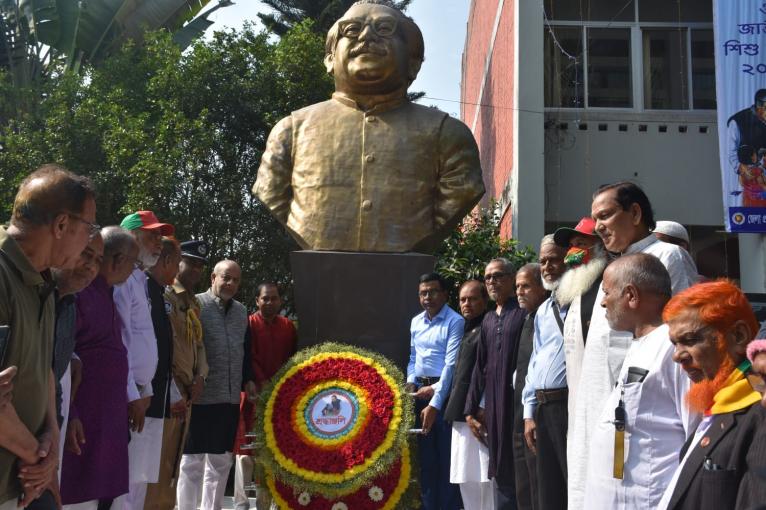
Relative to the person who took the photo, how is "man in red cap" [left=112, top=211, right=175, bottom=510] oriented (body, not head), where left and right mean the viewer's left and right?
facing to the right of the viewer

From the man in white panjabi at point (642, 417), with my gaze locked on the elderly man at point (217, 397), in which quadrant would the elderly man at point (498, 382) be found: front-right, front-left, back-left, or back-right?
front-right

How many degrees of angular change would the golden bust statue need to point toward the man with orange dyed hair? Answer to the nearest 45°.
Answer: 0° — it already faces them

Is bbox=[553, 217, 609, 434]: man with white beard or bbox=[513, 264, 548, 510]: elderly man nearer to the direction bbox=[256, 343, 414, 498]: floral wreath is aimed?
the man with white beard

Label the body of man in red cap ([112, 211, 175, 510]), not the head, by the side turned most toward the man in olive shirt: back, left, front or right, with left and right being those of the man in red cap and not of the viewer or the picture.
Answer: right

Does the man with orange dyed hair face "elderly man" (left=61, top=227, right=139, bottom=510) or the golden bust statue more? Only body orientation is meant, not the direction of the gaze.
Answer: the elderly man

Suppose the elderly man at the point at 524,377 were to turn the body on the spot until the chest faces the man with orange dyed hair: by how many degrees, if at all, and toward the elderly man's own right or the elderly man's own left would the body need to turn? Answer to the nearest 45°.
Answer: approximately 45° to the elderly man's own left

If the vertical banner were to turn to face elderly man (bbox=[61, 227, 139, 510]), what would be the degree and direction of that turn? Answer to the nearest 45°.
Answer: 0° — it already faces them

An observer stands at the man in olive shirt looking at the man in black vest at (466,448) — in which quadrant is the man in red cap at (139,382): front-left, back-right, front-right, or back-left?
front-left

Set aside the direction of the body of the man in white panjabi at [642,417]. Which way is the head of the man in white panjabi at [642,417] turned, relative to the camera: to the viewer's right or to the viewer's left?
to the viewer's left

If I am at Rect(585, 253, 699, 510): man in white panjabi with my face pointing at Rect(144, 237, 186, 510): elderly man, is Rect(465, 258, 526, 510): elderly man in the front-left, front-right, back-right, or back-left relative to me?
front-right

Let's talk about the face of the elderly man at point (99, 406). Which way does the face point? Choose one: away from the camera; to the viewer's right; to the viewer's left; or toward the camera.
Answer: to the viewer's right

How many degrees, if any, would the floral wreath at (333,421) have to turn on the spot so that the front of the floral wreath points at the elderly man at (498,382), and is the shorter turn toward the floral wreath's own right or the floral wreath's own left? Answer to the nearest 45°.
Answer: approximately 90° to the floral wreath's own left

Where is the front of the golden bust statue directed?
toward the camera

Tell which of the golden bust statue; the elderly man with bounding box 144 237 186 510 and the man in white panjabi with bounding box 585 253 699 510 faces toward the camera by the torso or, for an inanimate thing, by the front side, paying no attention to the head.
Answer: the golden bust statue

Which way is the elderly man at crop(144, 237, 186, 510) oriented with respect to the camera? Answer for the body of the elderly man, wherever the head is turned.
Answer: to the viewer's right

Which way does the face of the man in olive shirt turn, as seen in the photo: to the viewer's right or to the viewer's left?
to the viewer's right
